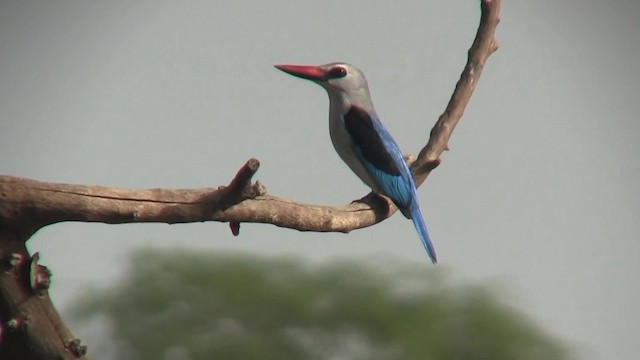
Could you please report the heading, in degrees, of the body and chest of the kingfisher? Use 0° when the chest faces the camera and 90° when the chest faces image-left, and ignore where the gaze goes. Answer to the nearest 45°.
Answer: approximately 90°
